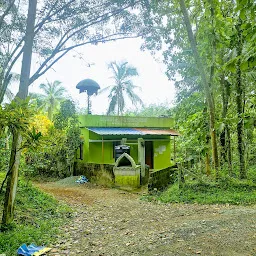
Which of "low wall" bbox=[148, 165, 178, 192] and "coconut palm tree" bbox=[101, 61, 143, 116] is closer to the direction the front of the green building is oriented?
the low wall

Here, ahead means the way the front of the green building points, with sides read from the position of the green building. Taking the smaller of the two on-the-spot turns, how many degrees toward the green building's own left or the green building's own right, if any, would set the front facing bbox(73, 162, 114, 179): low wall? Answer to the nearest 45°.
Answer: approximately 45° to the green building's own right

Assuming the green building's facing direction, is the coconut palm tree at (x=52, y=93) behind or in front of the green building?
behind

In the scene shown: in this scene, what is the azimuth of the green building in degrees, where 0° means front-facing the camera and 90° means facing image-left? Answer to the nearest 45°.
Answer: approximately 0°

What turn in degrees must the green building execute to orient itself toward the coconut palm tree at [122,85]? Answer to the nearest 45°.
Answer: approximately 180°

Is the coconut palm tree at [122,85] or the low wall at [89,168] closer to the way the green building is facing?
the low wall

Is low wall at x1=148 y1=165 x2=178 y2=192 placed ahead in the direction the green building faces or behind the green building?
ahead
